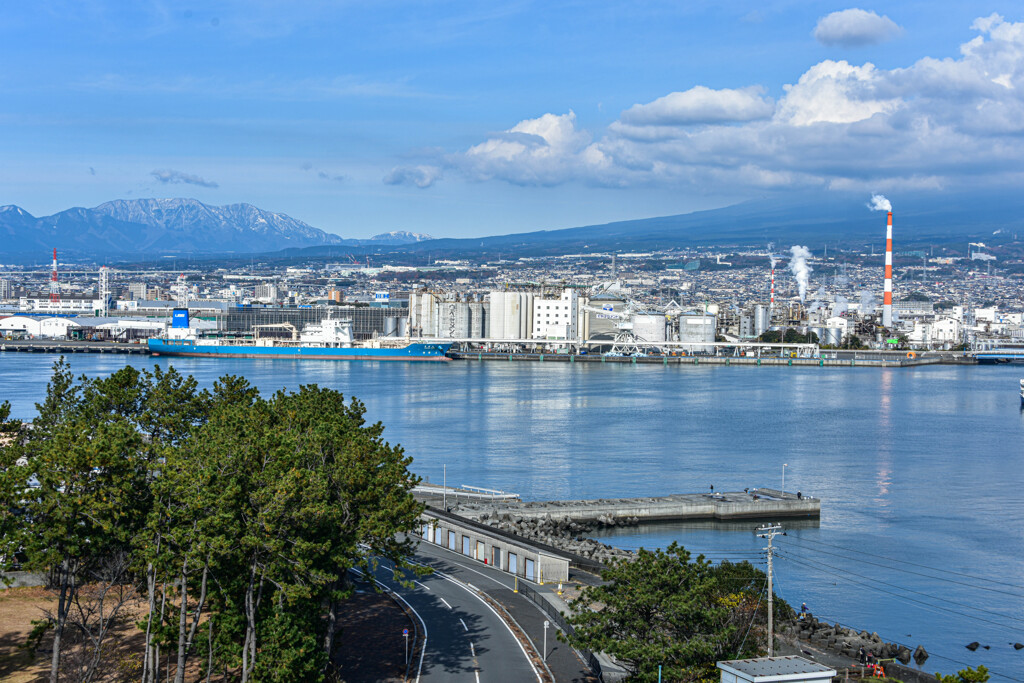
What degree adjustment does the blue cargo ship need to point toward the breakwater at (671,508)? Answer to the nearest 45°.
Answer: approximately 90° to its right

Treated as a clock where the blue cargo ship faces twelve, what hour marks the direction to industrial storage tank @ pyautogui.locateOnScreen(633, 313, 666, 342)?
The industrial storage tank is roughly at 12 o'clock from the blue cargo ship.

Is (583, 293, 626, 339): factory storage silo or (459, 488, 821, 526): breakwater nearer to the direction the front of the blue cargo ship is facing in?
the factory storage silo

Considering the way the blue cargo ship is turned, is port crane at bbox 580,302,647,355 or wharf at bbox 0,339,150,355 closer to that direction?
the port crane

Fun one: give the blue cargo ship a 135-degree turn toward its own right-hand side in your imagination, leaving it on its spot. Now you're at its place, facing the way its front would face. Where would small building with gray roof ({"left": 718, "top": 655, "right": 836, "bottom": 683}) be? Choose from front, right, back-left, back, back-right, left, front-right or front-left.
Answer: front-left

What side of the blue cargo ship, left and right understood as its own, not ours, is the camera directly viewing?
right

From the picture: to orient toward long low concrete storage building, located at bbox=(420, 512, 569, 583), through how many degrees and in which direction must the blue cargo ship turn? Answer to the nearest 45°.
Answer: approximately 90° to its right

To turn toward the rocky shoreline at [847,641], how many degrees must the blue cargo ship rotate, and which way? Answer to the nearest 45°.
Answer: approximately 90° to its right

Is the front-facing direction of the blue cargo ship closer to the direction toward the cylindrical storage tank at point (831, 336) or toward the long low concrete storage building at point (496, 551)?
the cylindrical storage tank
